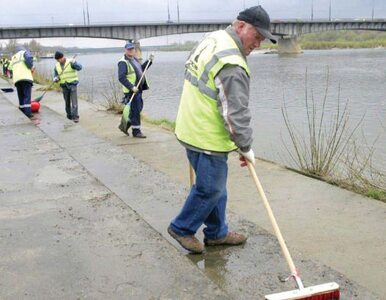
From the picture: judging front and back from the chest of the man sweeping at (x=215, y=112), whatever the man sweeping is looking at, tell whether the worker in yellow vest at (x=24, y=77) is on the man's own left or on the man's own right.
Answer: on the man's own left

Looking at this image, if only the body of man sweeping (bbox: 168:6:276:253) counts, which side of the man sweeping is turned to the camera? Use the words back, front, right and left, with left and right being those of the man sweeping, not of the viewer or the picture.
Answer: right

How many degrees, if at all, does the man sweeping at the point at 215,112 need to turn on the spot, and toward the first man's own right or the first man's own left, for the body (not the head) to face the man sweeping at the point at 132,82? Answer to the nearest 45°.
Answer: approximately 90° to the first man's own left

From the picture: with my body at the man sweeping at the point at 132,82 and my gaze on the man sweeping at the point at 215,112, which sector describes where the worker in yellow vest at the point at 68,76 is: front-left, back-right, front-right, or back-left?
back-right

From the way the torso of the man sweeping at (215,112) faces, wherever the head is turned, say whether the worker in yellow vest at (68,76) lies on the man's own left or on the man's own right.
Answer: on the man's own left
